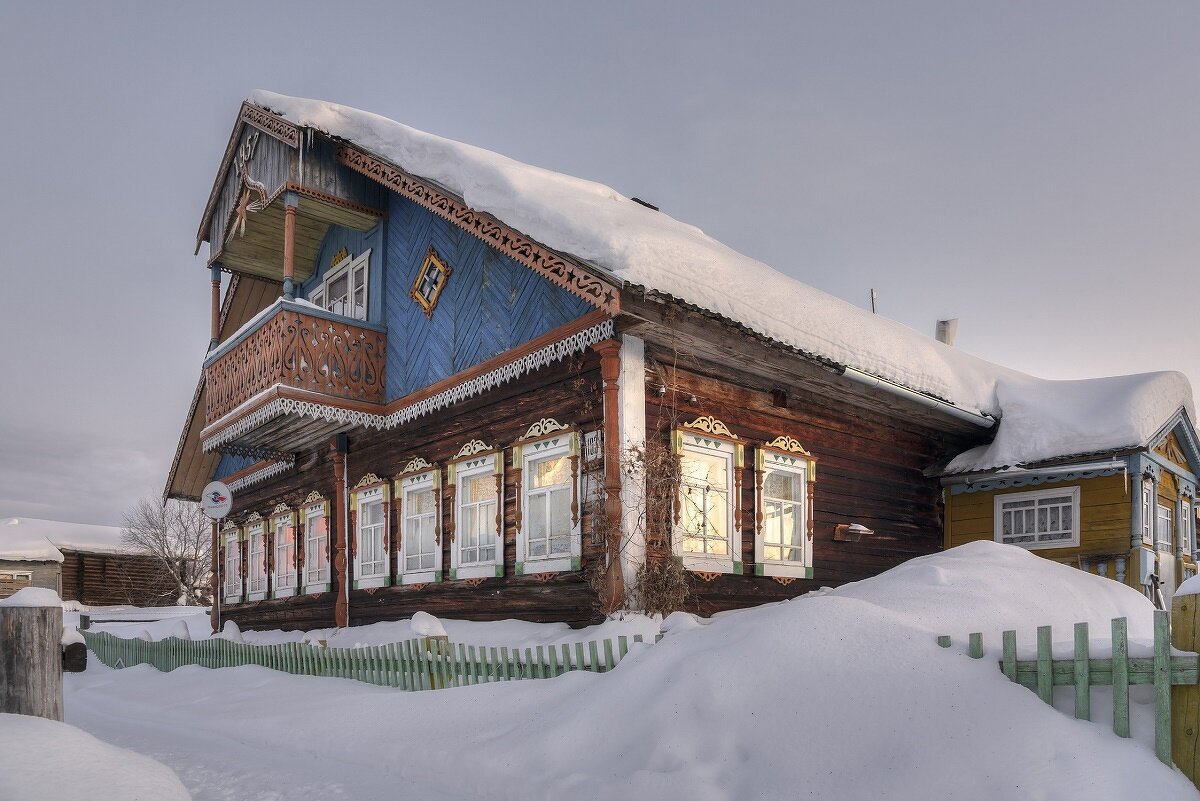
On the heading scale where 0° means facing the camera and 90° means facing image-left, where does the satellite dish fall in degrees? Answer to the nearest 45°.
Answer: approximately 0°

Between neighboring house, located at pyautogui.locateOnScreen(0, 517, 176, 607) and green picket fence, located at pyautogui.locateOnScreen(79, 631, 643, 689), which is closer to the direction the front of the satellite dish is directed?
the green picket fence

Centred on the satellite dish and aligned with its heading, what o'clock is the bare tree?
The bare tree is roughly at 6 o'clock from the satellite dish.

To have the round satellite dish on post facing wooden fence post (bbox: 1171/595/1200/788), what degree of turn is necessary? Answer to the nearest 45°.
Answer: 0° — it already faces it
